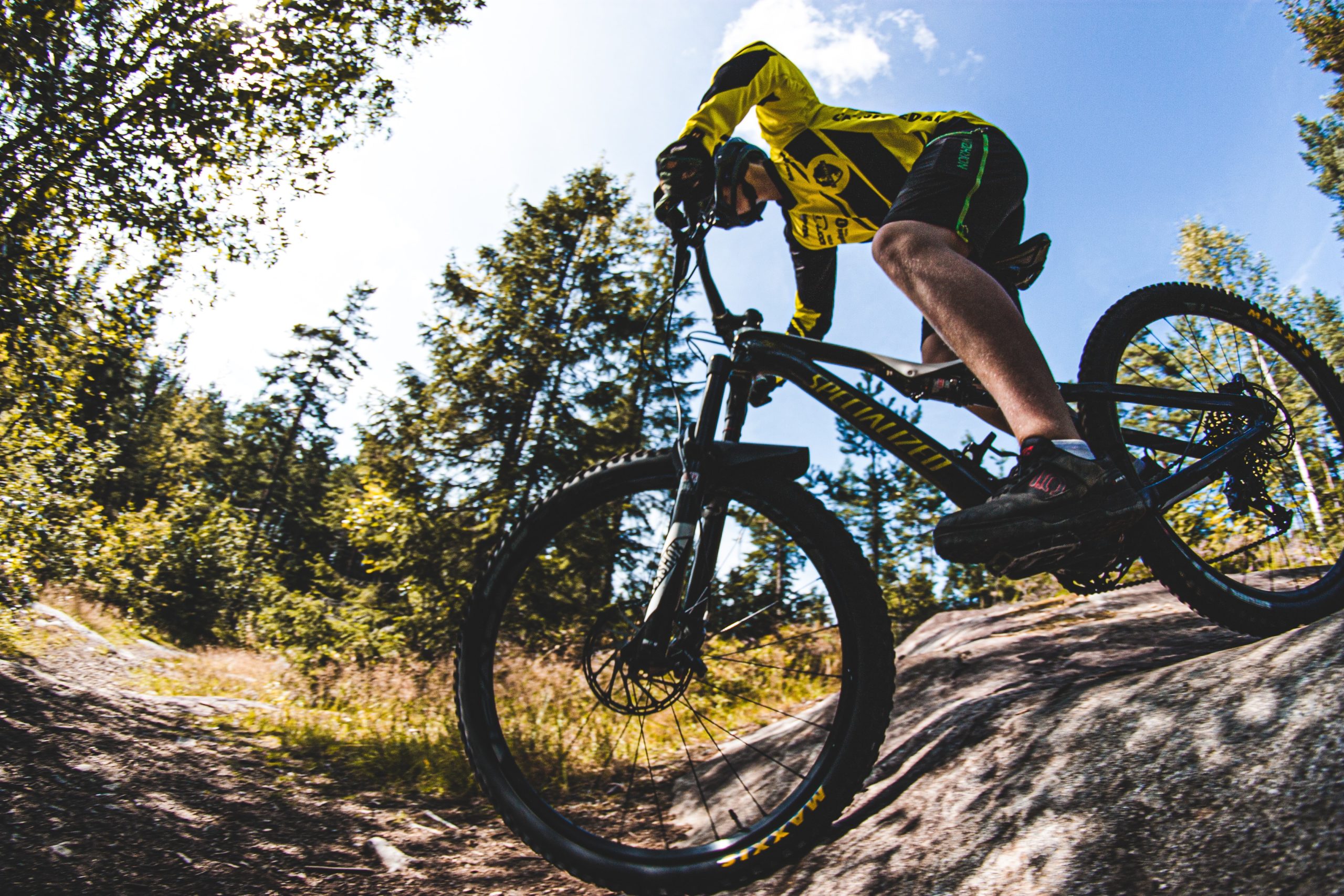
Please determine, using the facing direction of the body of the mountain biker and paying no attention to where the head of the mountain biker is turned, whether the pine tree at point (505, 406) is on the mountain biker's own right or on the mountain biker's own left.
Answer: on the mountain biker's own right

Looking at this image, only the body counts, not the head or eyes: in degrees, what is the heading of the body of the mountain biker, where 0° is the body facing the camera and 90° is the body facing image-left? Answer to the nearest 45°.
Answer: approximately 90°
